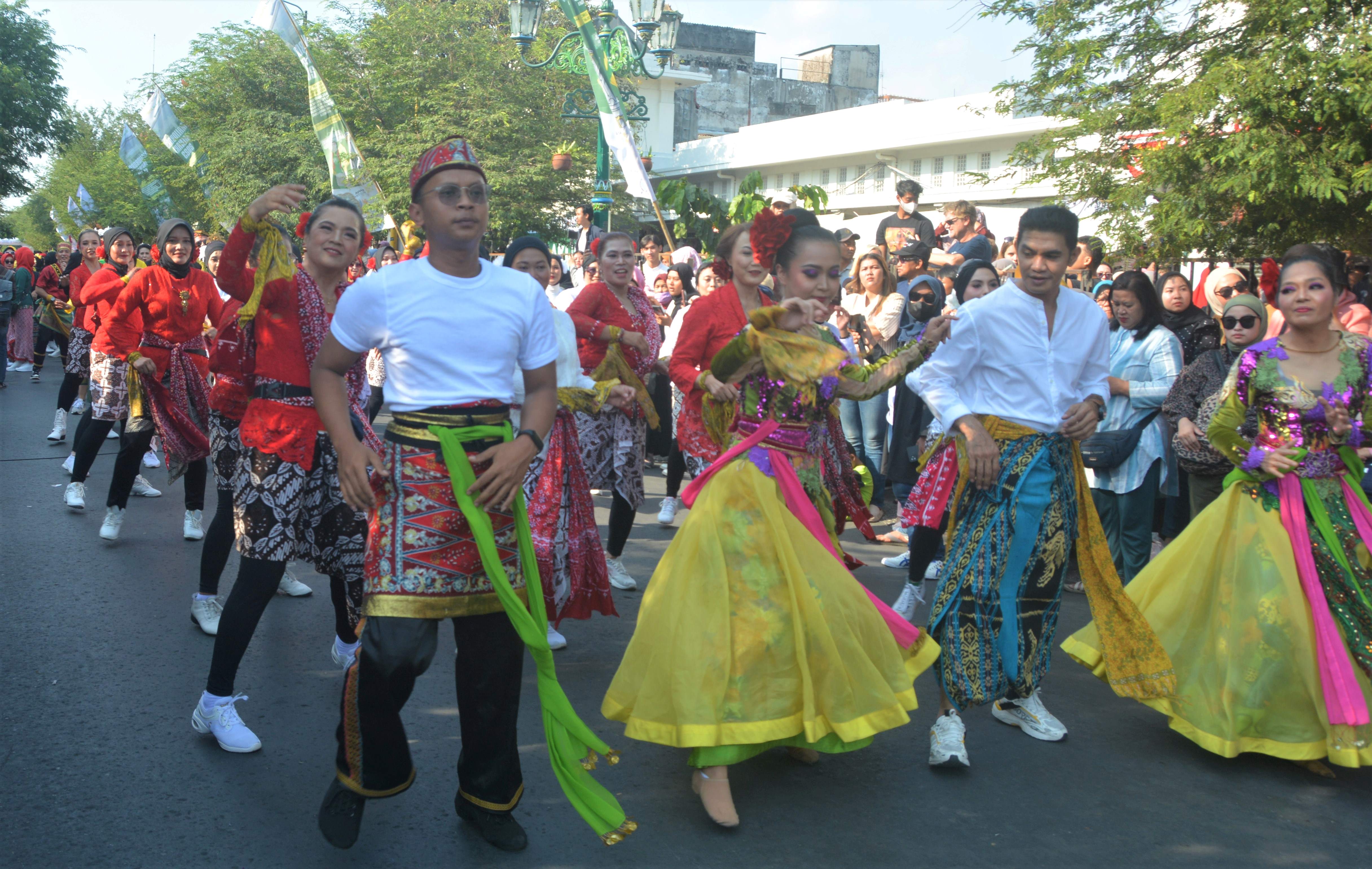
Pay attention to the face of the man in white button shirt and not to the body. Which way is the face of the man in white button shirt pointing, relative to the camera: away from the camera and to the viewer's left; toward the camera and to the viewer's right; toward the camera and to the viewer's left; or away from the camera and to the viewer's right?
toward the camera and to the viewer's left

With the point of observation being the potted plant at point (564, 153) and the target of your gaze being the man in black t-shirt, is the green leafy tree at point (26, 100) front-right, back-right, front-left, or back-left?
back-right

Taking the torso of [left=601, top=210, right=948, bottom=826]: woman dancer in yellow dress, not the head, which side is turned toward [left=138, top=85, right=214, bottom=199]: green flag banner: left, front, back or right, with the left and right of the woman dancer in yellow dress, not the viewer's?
back

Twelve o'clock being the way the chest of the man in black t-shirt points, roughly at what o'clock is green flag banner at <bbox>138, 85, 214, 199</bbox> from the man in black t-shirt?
The green flag banner is roughly at 3 o'clock from the man in black t-shirt.

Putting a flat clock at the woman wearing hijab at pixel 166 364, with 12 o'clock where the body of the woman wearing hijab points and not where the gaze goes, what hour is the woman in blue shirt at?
The woman in blue shirt is roughly at 10 o'clock from the woman wearing hijab.

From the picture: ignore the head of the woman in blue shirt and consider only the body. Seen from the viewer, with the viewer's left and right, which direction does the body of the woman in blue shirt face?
facing the viewer and to the left of the viewer

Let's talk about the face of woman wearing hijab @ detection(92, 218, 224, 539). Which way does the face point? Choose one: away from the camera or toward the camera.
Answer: toward the camera

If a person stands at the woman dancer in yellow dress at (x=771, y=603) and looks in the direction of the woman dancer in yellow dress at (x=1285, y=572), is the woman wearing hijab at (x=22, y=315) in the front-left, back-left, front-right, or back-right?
back-left

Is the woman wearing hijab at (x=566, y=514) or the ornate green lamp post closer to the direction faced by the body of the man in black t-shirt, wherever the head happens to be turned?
the woman wearing hijab

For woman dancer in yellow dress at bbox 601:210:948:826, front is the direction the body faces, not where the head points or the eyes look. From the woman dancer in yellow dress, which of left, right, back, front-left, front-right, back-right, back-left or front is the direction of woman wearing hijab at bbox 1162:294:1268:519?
left

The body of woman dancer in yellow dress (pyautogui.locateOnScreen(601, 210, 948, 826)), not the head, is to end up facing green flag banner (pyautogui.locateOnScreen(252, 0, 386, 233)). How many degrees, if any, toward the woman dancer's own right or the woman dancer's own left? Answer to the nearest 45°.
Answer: approximately 180°

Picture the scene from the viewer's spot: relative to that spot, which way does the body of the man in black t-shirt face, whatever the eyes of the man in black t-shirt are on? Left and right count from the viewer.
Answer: facing the viewer

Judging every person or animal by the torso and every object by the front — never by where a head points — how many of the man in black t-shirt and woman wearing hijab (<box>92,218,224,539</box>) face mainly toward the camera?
2

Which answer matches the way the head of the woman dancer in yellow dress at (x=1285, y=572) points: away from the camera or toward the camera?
toward the camera

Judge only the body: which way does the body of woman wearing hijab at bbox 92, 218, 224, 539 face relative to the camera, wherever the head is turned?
toward the camera

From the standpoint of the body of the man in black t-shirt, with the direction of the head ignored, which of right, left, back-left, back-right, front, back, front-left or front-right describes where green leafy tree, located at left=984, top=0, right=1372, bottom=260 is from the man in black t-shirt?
left

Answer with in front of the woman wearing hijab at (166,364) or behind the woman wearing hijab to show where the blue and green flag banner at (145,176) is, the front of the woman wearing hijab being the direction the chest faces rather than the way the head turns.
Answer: behind
